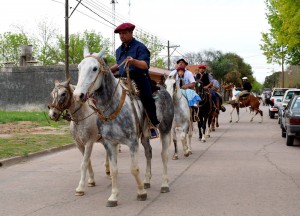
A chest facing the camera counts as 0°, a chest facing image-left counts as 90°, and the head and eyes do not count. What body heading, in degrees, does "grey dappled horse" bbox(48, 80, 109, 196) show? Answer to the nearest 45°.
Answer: approximately 45°

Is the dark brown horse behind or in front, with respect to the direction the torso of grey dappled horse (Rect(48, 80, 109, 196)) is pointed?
behind

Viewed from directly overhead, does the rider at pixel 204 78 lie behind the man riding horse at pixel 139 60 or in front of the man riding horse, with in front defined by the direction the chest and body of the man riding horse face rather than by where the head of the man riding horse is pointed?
behind

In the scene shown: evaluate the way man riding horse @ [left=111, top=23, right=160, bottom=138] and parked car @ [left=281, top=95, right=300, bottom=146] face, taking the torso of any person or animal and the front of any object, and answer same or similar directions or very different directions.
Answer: very different directions

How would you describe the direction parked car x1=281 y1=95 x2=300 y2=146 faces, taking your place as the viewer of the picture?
facing away from the viewer

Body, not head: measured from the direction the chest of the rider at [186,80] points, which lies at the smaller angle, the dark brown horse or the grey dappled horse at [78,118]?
the grey dappled horse

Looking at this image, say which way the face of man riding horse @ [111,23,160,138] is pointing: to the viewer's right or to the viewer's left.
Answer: to the viewer's left
